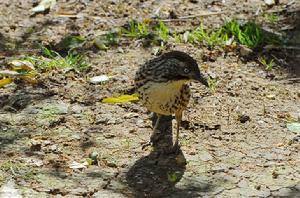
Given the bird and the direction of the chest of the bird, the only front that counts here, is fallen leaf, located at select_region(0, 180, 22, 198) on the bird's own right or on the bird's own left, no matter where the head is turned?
on the bird's own right

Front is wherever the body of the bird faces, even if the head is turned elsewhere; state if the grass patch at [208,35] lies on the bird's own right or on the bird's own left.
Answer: on the bird's own left

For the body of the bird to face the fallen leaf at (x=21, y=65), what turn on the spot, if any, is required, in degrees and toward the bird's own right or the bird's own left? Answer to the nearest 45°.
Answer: approximately 180°

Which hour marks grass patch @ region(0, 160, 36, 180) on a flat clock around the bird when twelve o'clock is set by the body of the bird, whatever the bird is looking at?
The grass patch is roughly at 4 o'clock from the bird.

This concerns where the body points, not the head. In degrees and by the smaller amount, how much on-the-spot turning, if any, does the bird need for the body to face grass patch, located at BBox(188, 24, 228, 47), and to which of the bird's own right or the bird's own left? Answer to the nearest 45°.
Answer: approximately 135° to the bird's own left

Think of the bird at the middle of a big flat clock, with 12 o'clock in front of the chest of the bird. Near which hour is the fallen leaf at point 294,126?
The fallen leaf is roughly at 10 o'clock from the bird.

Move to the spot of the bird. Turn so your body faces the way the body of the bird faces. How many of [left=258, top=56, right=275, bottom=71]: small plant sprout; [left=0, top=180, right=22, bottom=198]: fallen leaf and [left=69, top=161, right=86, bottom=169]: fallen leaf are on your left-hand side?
1

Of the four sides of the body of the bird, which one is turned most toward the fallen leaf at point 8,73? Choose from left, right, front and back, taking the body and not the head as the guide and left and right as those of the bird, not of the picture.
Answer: back

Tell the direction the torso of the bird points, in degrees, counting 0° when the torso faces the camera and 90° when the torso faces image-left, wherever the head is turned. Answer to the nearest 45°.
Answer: approximately 315°

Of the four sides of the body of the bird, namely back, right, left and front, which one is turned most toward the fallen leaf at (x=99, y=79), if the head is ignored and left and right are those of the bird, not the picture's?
back

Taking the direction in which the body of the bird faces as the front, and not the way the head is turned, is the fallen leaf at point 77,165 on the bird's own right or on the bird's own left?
on the bird's own right

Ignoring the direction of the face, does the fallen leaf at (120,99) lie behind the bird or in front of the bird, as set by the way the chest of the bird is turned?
behind

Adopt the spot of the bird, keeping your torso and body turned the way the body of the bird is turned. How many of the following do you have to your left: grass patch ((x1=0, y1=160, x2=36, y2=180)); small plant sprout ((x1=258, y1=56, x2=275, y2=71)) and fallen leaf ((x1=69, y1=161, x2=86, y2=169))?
1

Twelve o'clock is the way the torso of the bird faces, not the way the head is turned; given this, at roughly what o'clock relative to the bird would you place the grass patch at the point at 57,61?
The grass patch is roughly at 6 o'clock from the bird.

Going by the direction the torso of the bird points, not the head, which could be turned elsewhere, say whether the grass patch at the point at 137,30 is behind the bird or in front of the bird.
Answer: behind
